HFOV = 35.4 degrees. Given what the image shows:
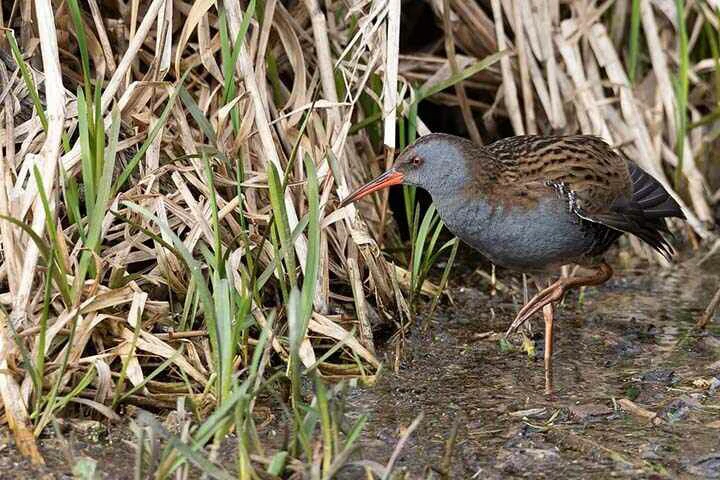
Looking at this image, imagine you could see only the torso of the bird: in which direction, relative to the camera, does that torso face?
to the viewer's left

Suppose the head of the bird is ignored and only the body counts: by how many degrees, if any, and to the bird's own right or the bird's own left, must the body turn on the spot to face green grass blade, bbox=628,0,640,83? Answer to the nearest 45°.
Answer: approximately 90° to the bird's own right
